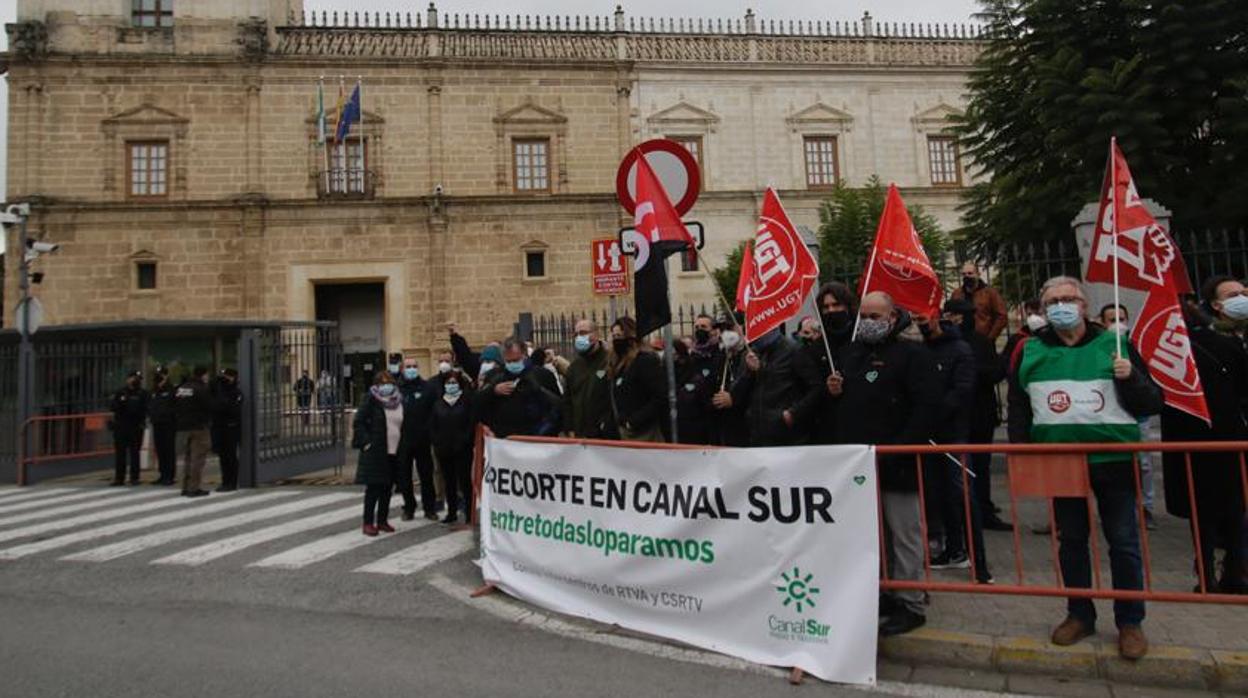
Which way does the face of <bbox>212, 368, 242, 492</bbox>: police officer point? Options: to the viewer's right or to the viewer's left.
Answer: to the viewer's left

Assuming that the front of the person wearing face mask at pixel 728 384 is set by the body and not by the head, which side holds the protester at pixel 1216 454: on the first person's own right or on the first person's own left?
on the first person's own left

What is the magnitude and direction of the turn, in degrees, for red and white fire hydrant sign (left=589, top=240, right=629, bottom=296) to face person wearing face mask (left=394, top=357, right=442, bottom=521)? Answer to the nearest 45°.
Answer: approximately 45° to its right

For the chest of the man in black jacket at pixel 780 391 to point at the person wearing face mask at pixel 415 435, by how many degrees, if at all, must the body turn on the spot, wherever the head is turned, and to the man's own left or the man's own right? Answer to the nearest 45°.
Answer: approximately 90° to the man's own right

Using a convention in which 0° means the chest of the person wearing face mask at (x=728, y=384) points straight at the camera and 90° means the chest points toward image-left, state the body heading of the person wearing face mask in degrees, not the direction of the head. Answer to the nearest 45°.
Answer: approximately 0°

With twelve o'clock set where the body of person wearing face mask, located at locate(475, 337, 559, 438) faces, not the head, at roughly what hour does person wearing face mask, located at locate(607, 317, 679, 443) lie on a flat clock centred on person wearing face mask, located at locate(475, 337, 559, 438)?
person wearing face mask, located at locate(607, 317, 679, 443) is roughly at 10 o'clock from person wearing face mask, located at locate(475, 337, 559, 438).
